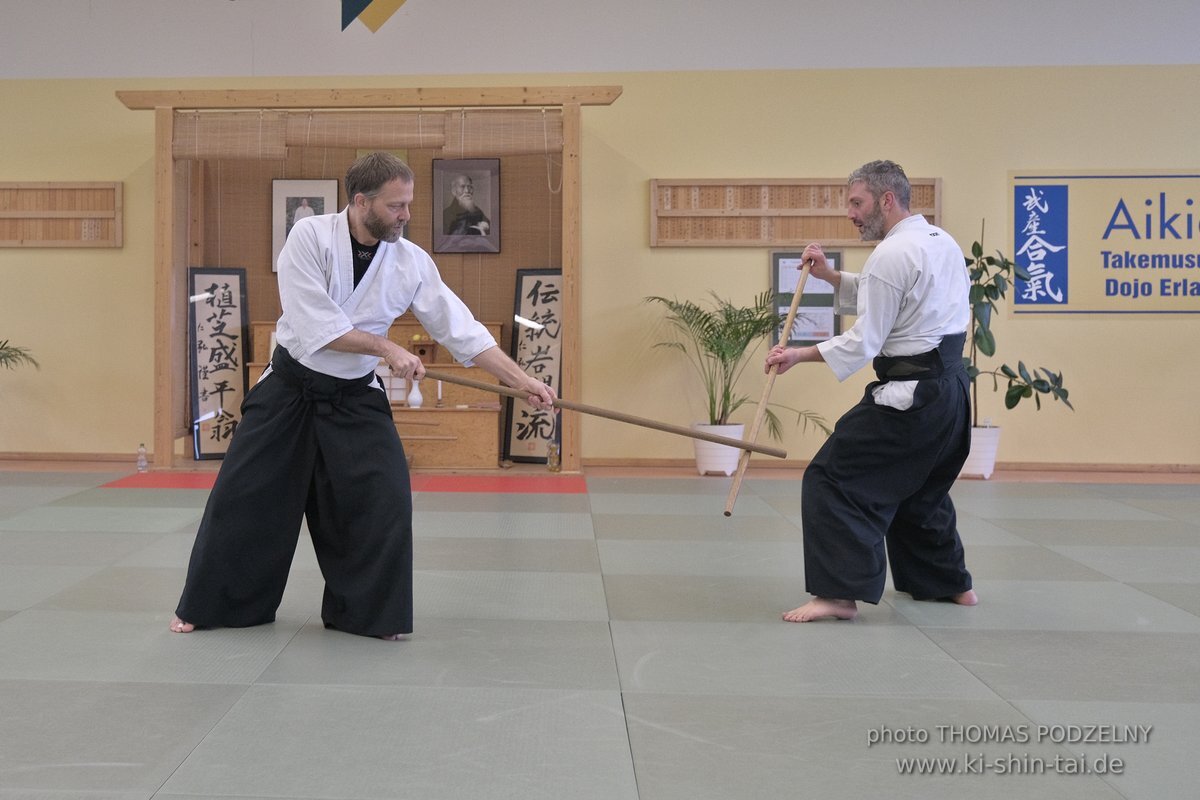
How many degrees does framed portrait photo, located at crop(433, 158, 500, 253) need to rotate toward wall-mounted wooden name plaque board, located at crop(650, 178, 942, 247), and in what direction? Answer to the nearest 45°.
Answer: approximately 90° to its left

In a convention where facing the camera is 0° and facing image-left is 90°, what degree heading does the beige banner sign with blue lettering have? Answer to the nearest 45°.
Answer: approximately 0°

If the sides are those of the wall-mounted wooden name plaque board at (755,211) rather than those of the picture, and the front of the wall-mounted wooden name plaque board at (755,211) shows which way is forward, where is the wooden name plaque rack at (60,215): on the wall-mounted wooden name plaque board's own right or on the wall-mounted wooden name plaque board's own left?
on the wall-mounted wooden name plaque board's own right

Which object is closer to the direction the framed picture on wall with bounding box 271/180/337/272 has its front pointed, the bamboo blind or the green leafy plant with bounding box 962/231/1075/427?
the bamboo blind

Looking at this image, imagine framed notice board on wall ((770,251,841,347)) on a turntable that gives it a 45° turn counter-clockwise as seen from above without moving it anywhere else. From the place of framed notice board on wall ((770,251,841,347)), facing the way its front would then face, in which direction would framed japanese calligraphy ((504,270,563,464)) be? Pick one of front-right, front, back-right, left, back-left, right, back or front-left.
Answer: back-right

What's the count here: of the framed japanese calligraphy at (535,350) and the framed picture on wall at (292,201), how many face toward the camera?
2

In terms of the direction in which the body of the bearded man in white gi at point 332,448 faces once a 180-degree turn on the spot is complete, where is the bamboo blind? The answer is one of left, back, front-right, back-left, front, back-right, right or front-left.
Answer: front-right

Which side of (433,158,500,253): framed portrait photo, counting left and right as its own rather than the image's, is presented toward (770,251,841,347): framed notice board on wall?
left

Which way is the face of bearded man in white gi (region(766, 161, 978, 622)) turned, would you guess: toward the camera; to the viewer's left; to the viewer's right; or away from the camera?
to the viewer's left
